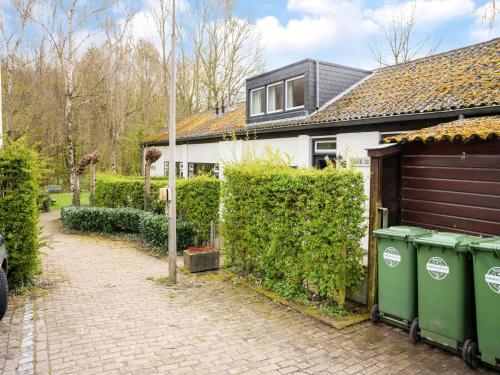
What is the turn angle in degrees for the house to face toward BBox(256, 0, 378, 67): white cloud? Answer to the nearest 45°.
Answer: approximately 135° to its right

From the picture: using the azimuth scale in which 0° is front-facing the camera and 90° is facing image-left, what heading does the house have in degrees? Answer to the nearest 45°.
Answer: approximately 45°

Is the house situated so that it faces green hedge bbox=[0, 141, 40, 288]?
yes

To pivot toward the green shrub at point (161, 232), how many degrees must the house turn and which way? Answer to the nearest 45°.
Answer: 0° — it already faces it

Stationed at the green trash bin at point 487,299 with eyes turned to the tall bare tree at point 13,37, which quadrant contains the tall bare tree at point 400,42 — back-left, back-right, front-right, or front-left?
front-right

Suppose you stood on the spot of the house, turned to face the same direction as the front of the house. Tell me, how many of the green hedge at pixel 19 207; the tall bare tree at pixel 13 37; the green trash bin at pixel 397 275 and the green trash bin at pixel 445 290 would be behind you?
0

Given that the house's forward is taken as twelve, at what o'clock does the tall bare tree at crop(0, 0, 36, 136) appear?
The tall bare tree is roughly at 2 o'clock from the house.

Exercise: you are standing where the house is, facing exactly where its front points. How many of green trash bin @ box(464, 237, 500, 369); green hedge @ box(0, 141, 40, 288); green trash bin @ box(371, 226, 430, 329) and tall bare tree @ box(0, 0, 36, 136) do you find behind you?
0

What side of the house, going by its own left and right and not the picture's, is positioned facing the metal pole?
front

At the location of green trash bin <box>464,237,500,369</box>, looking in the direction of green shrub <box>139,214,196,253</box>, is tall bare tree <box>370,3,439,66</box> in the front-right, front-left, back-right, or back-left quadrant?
front-right

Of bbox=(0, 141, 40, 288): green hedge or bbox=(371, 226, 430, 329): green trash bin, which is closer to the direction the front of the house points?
the green hedge

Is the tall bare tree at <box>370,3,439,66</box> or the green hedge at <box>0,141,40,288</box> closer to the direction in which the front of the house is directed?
the green hedge

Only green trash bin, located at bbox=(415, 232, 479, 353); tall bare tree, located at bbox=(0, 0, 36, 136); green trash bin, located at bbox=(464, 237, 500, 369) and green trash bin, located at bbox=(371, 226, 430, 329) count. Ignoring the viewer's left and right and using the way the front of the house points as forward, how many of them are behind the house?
0

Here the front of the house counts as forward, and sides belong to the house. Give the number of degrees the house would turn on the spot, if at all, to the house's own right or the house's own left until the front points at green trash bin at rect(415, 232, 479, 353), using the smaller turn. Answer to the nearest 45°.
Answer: approximately 45° to the house's own left
